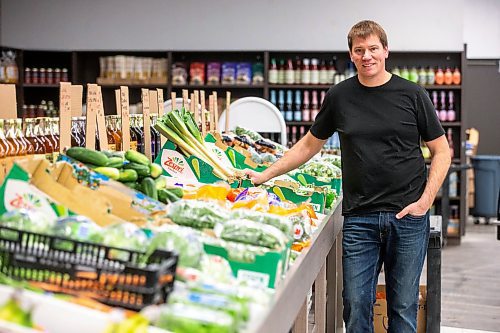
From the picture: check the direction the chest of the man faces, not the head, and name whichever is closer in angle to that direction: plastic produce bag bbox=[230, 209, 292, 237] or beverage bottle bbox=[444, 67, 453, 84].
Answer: the plastic produce bag

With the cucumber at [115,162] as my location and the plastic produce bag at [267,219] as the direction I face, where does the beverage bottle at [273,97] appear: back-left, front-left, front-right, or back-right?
back-left

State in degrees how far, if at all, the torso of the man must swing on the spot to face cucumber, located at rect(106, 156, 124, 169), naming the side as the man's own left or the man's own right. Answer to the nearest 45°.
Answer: approximately 45° to the man's own right

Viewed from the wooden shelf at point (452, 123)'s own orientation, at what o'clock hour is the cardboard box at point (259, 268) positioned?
The cardboard box is roughly at 12 o'clock from the wooden shelf.

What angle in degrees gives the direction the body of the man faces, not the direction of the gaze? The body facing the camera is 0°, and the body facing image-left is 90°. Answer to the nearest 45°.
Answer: approximately 0°

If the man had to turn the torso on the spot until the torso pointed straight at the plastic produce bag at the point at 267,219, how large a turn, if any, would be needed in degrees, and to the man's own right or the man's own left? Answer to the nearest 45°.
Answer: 0° — they already face it

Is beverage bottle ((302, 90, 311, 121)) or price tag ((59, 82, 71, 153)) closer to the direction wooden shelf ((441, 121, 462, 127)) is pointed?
the price tag

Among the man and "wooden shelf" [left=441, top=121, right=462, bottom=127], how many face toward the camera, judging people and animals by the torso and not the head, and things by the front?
2
